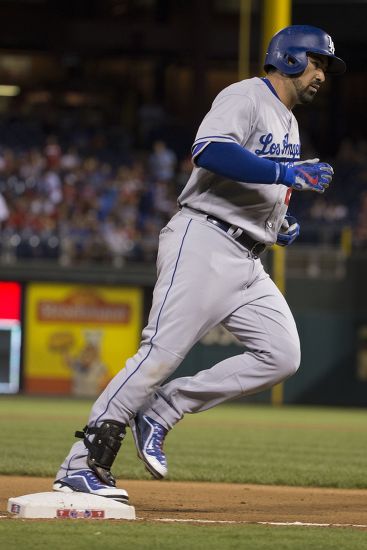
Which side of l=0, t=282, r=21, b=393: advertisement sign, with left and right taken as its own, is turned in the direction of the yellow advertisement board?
left

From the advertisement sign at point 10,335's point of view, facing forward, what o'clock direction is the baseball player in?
The baseball player is roughly at 12 o'clock from the advertisement sign.

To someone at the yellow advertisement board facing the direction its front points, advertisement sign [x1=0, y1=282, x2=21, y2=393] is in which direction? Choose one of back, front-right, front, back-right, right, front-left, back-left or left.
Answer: right

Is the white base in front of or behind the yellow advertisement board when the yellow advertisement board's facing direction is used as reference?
in front

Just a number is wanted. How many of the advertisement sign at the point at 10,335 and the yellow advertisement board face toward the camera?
2

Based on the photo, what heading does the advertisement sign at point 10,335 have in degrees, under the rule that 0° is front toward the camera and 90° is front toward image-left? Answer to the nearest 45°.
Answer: approximately 0°

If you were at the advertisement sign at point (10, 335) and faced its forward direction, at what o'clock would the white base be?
The white base is roughly at 12 o'clock from the advertisement sign.
